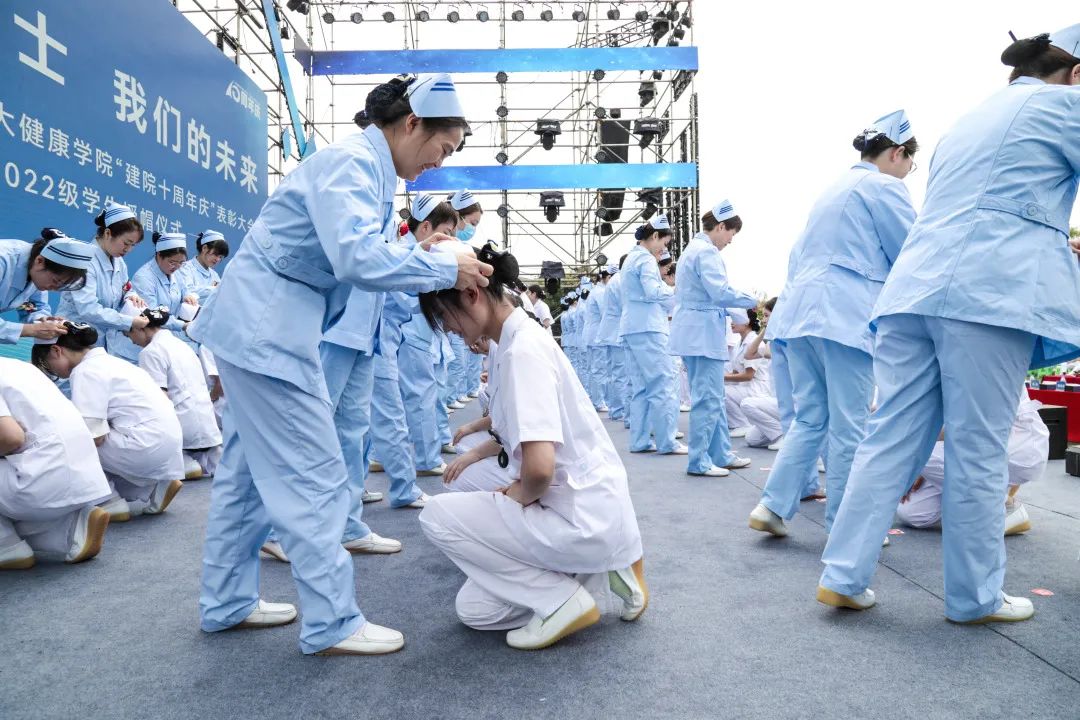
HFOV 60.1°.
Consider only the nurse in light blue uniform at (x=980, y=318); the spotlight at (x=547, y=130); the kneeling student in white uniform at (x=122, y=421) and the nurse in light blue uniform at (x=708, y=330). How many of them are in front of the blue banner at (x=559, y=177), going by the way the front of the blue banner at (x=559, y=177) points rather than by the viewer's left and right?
3

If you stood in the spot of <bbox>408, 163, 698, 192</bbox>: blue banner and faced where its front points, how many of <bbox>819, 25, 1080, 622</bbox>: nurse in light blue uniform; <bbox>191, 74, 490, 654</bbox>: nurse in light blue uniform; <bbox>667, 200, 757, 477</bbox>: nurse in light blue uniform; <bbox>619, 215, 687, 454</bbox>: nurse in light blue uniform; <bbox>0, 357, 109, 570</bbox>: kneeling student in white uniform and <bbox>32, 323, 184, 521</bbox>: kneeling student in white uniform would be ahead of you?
6

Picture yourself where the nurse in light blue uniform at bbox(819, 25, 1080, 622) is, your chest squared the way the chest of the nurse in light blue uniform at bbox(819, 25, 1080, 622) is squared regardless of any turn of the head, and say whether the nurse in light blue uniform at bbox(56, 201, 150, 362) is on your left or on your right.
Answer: on your left

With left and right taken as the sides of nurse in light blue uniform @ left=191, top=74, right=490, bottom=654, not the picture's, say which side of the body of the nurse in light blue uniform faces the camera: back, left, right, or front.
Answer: right

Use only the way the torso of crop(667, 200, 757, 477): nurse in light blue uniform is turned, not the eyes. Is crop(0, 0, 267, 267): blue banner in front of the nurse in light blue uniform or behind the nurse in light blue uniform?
behind

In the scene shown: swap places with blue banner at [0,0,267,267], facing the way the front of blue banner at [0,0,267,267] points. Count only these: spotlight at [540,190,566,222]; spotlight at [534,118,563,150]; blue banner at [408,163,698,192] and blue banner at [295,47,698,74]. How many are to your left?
4

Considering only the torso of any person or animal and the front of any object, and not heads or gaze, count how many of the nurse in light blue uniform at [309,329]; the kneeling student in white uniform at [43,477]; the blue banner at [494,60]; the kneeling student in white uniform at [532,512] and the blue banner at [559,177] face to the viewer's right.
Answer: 1

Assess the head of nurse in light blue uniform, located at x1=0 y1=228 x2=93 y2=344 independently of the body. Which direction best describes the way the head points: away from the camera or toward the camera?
toward the camera

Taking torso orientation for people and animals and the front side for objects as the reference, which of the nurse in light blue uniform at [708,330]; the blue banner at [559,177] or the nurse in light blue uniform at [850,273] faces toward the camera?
the blue banner

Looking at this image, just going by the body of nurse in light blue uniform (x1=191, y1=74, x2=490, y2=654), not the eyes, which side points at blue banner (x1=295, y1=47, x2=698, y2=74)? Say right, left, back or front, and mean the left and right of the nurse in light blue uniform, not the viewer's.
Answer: left

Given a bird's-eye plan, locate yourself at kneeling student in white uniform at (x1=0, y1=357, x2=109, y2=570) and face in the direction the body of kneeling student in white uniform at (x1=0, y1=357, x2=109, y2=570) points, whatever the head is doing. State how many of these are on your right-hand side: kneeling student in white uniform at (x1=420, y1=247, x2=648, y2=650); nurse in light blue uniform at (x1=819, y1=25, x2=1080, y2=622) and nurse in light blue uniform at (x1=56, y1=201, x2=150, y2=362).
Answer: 1

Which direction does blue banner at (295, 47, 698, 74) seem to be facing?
toward the camera

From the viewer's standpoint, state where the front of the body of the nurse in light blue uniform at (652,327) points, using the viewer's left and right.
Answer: facing to the right of the viewer

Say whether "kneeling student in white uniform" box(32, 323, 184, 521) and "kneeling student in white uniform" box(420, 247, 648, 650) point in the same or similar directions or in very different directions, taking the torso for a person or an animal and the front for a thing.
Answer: same or similar directions

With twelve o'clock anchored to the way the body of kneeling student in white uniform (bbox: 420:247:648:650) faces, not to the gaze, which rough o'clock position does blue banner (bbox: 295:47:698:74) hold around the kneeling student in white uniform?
The blue banner is roughly at 3 o'clock from the kneeling student in white uniform.

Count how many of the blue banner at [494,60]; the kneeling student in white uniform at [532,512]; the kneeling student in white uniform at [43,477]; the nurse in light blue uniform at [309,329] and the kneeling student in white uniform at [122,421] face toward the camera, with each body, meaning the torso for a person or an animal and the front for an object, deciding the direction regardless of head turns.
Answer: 1

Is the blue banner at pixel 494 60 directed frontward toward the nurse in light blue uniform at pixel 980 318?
yes

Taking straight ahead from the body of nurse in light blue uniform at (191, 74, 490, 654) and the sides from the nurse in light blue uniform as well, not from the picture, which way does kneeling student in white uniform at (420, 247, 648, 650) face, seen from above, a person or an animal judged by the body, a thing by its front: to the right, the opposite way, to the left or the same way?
the opposite way
